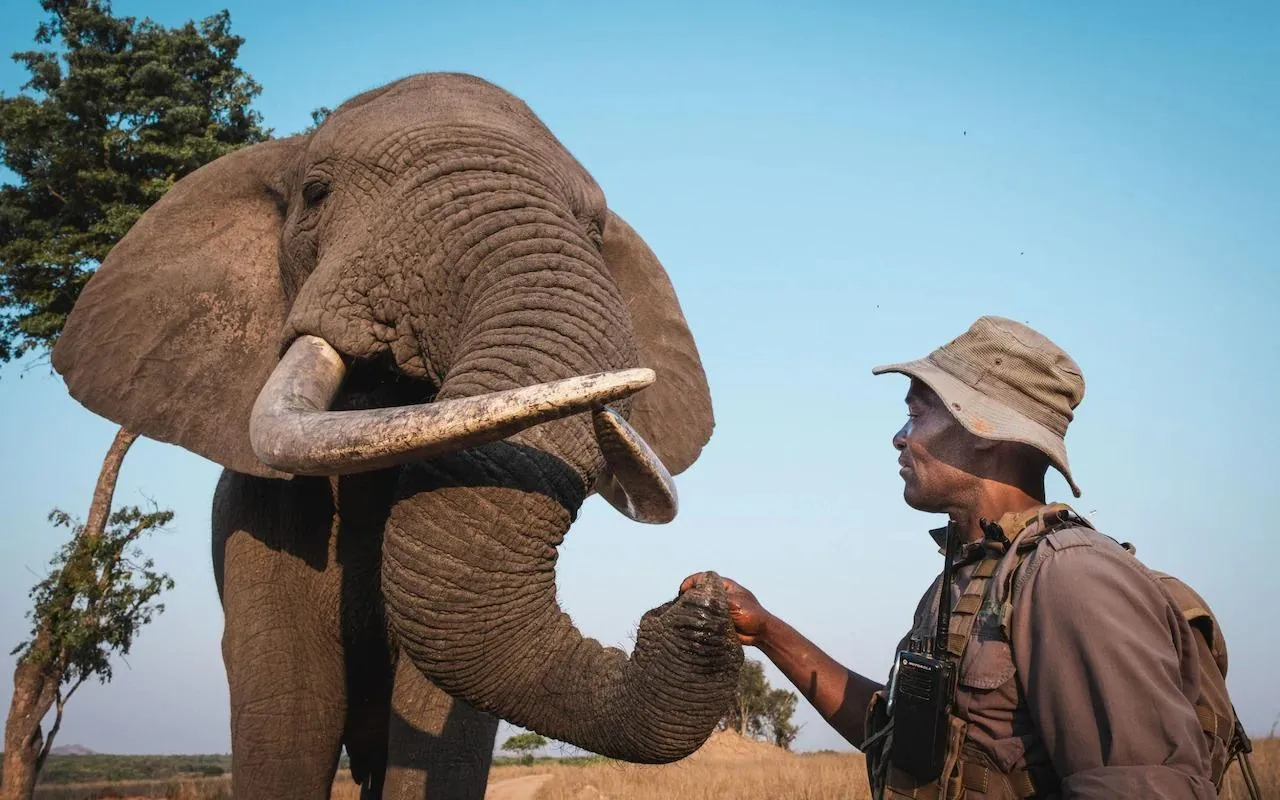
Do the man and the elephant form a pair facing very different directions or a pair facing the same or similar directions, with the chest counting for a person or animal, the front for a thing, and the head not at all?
very different directions

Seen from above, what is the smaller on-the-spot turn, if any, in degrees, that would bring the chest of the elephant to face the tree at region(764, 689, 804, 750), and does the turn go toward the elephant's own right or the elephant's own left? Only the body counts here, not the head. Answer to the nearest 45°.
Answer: approximately 135° to the elephant's own left

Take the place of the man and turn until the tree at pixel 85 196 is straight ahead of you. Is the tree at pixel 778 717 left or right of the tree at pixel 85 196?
right

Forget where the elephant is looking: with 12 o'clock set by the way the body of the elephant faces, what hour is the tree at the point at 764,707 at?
The tree is roughly at 8 o'clock from the elephant.

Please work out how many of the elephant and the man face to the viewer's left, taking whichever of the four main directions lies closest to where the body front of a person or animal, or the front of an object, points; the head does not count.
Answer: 1

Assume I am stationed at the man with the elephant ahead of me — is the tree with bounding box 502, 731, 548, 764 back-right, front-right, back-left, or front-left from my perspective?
front-right

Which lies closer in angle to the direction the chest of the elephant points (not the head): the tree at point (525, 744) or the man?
the man

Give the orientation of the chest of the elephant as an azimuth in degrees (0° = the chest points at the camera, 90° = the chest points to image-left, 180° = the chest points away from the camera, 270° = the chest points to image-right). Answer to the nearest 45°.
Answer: approximately 315°

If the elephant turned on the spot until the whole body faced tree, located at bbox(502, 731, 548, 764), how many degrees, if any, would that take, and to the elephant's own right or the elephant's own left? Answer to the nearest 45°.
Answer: approximately 135° to the elephant's own left

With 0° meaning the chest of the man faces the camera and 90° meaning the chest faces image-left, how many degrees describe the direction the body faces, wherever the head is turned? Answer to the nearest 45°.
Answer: approximately 90°

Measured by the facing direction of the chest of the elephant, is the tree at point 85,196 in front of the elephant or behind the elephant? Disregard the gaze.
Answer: behind

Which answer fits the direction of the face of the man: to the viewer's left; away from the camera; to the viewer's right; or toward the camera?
to the viewer's left

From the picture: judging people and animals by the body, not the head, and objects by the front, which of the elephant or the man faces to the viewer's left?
the man

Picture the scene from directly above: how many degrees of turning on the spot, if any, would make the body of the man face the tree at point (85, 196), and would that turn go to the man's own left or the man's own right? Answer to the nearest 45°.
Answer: approximately 45° to the man's own right
